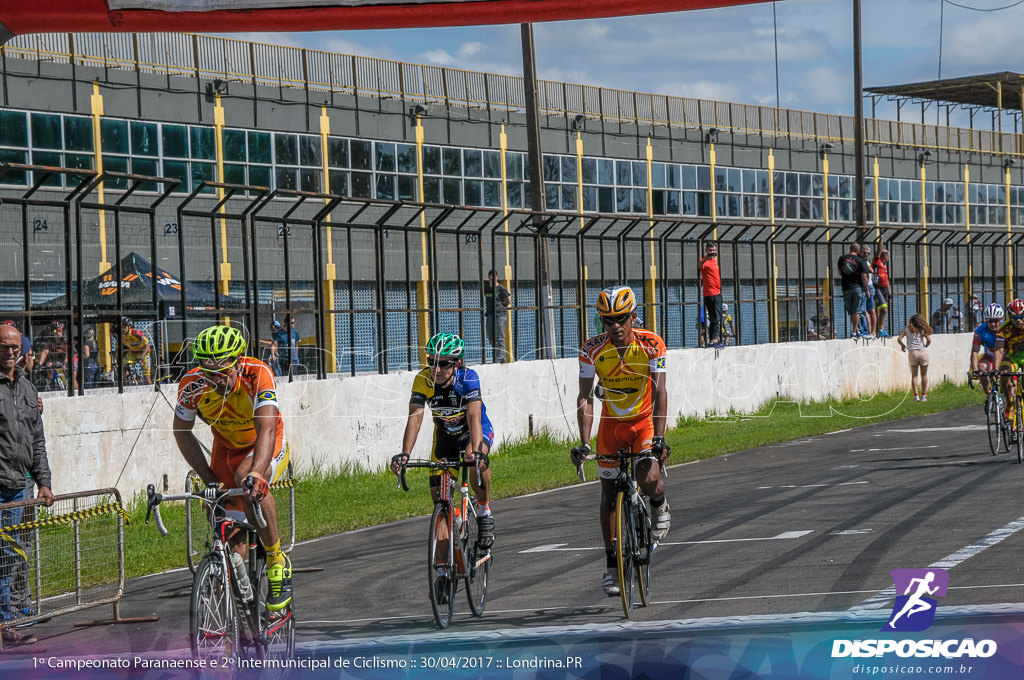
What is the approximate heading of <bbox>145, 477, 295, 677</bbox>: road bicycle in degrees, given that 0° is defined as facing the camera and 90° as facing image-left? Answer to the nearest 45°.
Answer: approximately 45°

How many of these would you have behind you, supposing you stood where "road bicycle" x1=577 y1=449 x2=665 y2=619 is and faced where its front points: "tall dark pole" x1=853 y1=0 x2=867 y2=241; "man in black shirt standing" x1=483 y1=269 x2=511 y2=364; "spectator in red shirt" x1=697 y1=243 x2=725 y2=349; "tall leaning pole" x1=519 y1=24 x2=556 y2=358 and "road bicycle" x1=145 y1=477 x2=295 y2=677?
4

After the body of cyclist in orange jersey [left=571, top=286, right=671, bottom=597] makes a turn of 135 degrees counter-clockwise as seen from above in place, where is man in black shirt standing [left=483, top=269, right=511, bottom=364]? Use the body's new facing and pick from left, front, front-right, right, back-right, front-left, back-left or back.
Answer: front-left

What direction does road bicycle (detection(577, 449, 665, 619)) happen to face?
toward the camera

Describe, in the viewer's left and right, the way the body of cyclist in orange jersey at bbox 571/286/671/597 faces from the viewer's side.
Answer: facing the viewer

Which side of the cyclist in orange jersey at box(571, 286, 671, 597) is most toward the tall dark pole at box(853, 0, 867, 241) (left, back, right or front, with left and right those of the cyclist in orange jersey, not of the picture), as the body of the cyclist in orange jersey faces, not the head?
back

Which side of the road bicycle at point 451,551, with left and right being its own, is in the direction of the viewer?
front

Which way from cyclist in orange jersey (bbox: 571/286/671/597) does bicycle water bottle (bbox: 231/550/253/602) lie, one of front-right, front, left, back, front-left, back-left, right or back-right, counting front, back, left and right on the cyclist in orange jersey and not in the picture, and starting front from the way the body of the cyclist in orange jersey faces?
front-right

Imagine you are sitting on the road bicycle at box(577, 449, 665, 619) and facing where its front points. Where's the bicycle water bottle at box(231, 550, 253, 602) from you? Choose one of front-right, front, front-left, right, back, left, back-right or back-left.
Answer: front-right

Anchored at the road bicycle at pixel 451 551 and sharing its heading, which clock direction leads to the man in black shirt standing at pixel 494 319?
The man in black shirt standing is roughly at 6 o'clock from the road bicycle.

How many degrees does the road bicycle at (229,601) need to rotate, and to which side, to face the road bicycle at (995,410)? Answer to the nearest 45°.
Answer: approximately 180°

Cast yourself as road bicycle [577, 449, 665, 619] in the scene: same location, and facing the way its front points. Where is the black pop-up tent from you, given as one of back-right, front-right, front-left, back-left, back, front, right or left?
back-right

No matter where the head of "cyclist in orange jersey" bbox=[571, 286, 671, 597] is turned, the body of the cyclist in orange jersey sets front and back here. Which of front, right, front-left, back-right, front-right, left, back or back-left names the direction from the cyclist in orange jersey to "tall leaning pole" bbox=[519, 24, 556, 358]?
back

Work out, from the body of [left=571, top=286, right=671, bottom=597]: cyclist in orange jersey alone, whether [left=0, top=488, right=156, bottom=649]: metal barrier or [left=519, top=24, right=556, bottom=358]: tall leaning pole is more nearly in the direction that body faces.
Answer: the metal barrier

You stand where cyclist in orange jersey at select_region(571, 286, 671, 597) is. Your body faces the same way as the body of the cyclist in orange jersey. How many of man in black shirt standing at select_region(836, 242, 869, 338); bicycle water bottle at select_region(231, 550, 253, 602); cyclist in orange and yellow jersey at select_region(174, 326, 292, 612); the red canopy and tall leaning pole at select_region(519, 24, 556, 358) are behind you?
2

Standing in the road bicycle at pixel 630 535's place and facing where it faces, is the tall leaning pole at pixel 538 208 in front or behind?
behind

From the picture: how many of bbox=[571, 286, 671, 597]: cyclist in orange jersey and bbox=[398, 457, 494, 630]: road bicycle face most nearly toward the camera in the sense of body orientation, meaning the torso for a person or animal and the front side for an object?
2
